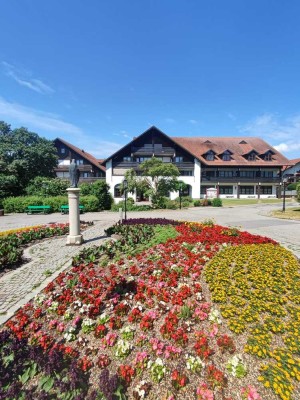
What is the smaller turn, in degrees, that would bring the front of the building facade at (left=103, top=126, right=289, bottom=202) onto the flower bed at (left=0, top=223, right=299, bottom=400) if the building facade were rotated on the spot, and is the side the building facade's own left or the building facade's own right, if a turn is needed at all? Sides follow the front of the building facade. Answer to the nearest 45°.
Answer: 0° — it already faces it

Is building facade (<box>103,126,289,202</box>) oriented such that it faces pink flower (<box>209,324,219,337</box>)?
yes

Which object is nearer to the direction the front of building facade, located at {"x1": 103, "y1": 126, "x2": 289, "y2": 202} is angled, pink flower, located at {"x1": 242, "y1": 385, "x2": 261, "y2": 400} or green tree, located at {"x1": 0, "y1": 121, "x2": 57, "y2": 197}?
the pink flower

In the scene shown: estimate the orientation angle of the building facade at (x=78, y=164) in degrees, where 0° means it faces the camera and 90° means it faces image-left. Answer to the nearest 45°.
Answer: approximately 0°

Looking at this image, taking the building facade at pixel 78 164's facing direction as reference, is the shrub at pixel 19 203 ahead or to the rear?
ahead

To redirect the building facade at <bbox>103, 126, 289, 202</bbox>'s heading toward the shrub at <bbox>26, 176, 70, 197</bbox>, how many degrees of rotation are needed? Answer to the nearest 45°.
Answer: approximately 45° to its right

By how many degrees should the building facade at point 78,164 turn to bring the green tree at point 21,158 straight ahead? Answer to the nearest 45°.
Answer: approximately 45° to its right

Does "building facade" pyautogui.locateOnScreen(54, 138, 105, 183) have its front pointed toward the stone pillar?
yes

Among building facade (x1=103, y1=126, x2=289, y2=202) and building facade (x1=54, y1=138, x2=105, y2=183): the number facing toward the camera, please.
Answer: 2

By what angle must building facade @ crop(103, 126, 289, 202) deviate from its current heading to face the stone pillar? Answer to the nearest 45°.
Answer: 0° — it already faces it

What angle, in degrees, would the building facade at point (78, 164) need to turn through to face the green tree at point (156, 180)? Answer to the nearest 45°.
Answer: approximately 45° to its left

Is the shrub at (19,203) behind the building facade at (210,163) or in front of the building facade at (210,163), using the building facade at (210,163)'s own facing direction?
in front

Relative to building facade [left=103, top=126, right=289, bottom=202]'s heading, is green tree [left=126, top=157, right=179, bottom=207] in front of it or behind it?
in front
